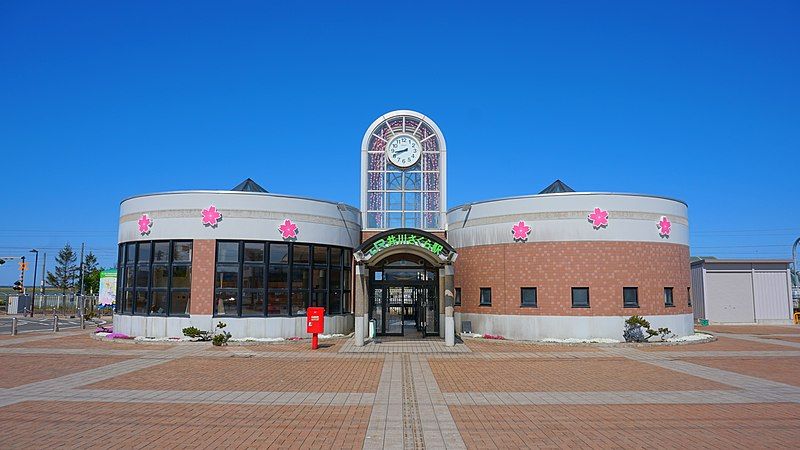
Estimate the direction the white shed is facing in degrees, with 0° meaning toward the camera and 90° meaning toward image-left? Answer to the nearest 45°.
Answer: approximately 0°

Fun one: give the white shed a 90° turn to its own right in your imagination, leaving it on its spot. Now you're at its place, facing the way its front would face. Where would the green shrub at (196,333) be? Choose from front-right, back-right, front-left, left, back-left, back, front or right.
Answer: front-left

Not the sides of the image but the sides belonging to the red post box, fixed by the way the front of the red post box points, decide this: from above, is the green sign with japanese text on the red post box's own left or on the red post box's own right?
on the red post box's own left

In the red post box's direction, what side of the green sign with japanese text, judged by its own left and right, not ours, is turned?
right

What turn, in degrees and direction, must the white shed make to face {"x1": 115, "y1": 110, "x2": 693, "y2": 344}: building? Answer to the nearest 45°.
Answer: approximately 45° to its right

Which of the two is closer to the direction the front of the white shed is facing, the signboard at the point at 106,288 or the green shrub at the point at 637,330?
the green shrub

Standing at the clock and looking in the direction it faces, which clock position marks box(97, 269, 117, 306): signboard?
The signboard is roughly at 4 o'clock from the clock.

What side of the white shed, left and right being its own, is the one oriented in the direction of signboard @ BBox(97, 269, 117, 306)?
right

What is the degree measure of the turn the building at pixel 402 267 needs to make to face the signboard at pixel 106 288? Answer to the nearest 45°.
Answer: approximately 135° to its right

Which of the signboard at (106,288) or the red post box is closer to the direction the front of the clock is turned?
the red post box
